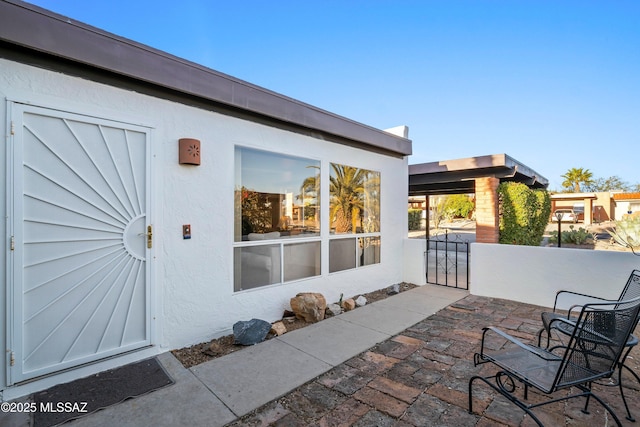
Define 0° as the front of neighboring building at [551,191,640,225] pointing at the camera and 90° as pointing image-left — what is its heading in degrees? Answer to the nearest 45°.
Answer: approximately 0°

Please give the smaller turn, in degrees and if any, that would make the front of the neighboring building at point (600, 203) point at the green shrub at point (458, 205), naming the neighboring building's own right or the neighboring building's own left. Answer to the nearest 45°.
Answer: approximately 45° to the neighboring building's own right

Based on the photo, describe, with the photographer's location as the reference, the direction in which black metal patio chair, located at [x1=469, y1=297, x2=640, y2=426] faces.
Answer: facing away from the viewer and to the left of the viewer

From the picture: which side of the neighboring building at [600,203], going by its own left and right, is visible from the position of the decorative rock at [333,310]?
front

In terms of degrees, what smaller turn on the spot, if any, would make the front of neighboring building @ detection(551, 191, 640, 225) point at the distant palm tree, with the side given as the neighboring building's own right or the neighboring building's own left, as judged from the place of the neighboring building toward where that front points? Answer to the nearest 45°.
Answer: approximately 180°

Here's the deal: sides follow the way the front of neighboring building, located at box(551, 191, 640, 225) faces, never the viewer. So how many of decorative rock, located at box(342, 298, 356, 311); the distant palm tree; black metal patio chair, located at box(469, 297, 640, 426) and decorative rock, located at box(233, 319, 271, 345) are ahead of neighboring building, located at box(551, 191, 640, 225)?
3

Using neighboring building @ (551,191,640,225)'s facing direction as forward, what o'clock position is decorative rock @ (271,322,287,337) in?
The decorative rock is roughly at 12 o'clock from the neighboring building.

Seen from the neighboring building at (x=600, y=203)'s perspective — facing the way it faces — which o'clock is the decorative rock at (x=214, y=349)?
The decorative rock is roughly at 12 o'clock from the neighboring building.

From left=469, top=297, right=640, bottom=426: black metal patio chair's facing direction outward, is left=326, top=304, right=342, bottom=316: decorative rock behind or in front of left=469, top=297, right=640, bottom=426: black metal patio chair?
in front

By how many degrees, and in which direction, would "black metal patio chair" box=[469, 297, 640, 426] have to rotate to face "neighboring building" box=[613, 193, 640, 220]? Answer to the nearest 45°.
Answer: approximately 45° to its right

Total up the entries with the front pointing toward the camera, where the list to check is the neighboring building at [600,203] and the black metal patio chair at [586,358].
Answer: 1

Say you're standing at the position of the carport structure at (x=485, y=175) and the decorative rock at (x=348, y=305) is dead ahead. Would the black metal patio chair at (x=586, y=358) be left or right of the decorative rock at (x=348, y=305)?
left

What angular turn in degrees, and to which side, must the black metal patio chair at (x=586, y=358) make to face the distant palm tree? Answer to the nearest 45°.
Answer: approximately 45° to its right

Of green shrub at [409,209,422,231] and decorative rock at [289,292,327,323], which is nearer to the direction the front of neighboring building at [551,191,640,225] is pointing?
the decorative rock

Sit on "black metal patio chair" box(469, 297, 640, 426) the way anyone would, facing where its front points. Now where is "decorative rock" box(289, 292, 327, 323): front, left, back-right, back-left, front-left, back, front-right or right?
front-left

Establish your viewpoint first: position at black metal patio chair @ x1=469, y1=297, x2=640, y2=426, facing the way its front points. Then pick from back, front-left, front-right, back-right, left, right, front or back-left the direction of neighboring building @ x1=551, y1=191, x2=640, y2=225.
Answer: front-right
